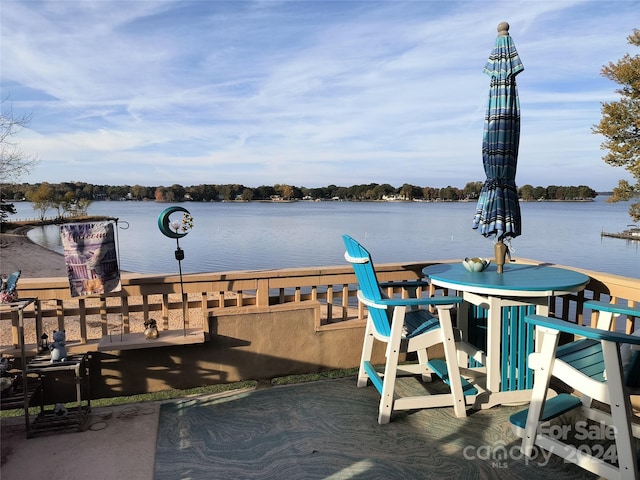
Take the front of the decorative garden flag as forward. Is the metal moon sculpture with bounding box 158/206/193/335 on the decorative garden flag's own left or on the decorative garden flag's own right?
on the decorative garden flag's own left

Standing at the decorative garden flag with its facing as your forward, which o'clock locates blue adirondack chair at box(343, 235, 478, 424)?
The blue adirondack chair is roughly at 10 o'clock from the decorative garden flag.

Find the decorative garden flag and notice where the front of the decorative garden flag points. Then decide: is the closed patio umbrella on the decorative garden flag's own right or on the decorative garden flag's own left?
on the decorative garden flag's own left

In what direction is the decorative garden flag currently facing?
toward the camera

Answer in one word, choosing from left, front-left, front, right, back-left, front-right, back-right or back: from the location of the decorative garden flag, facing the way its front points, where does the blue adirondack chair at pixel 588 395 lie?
front-left

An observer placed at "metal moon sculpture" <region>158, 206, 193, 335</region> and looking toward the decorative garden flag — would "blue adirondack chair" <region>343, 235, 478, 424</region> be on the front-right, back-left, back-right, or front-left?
back-left
